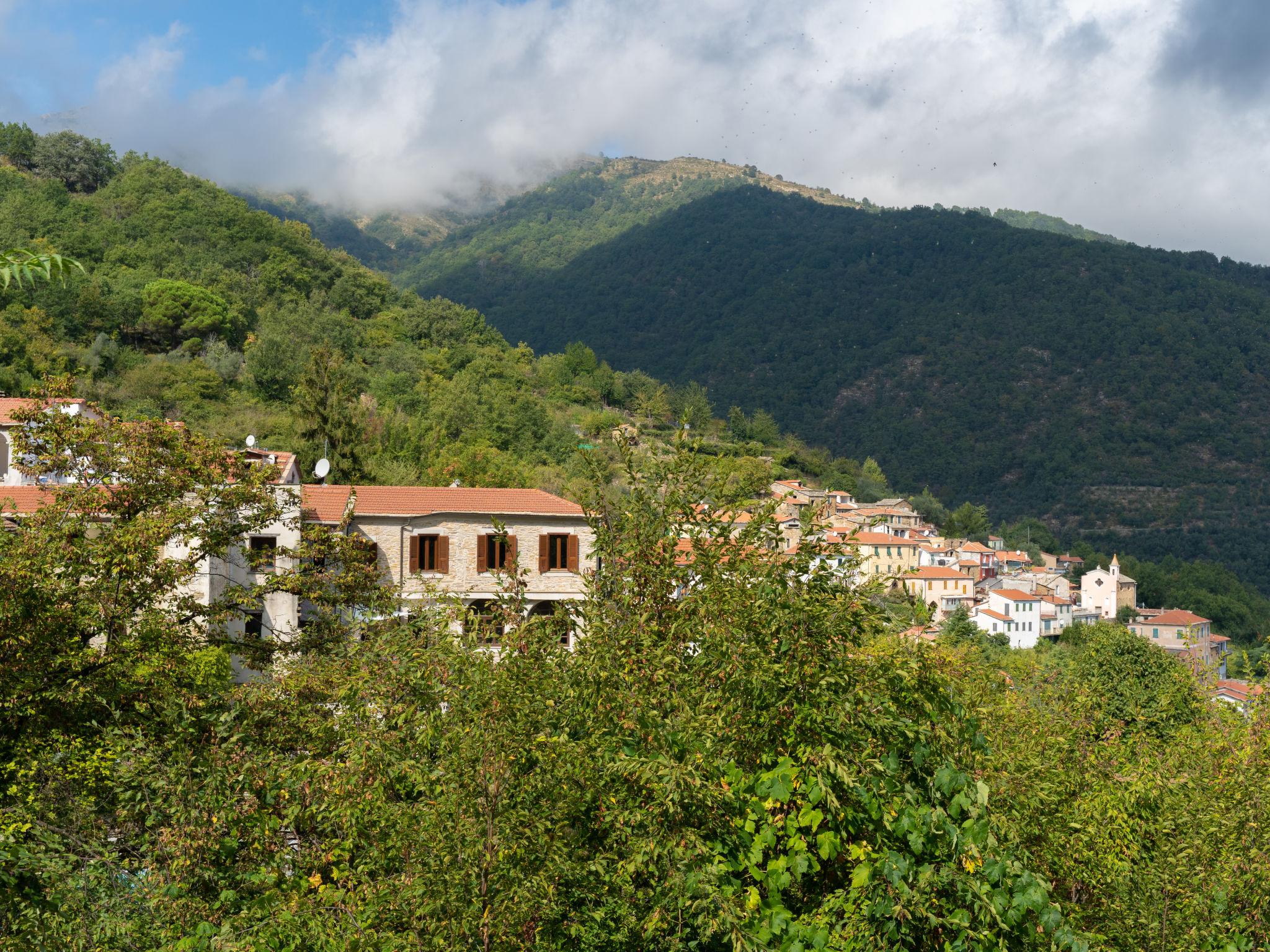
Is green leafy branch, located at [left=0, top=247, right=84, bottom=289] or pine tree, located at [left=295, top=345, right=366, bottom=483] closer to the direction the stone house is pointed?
the green leafy branch

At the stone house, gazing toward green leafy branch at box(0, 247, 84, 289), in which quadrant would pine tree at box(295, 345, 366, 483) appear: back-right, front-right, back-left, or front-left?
back-right

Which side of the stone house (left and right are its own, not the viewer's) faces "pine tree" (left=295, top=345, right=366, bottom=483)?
back

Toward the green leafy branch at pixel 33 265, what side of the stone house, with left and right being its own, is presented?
front

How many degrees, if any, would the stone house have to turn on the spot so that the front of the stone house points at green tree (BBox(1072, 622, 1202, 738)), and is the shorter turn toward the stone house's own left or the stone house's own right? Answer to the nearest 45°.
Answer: approximately 90° to the stone house's own left

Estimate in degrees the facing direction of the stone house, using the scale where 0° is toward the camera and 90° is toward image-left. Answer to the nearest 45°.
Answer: approximately 0°
